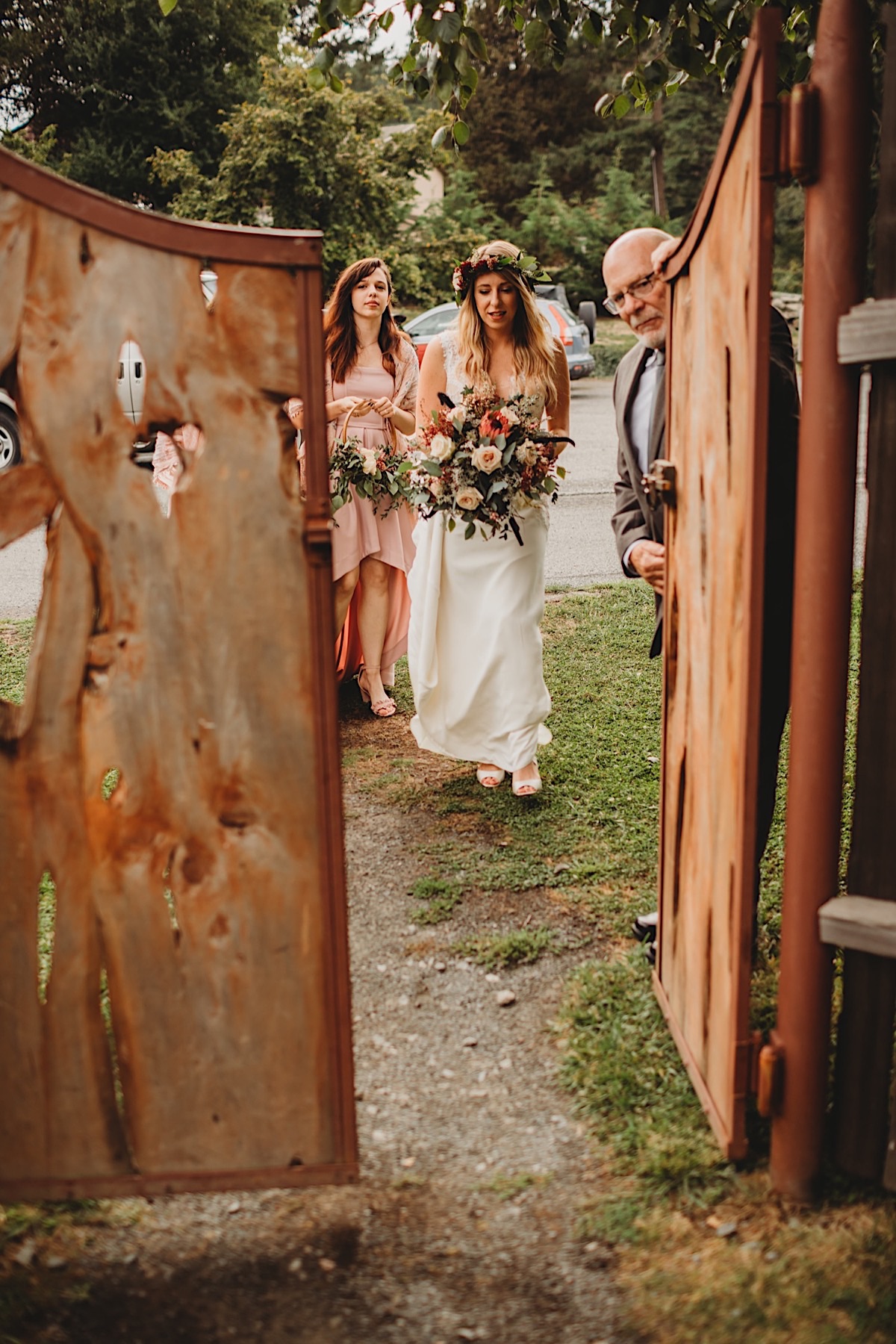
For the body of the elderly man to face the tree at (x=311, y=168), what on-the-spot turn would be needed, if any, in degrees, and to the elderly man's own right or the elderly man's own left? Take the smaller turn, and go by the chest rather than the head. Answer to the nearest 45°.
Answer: approximately 135° to the elderly man's own right

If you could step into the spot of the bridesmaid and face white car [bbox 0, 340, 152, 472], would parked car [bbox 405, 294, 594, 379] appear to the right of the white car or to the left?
right

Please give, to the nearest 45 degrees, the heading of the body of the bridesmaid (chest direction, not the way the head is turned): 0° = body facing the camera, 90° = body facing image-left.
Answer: approximately 0°

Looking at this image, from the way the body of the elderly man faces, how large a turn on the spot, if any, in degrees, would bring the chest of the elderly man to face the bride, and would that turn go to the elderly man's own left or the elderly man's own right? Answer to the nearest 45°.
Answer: approximately 90° to the elderly man's own right

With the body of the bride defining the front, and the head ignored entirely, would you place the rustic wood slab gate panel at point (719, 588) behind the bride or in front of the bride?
in front

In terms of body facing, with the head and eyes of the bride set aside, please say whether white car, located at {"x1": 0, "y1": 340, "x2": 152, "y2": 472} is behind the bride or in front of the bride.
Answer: behind

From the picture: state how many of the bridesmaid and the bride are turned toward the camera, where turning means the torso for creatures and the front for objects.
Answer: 2

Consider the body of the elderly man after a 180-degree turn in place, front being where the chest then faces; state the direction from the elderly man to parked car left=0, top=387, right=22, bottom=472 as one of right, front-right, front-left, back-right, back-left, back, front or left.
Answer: left

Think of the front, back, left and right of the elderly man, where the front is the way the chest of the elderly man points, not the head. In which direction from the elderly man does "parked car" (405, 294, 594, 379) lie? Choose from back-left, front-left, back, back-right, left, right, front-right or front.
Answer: back-right

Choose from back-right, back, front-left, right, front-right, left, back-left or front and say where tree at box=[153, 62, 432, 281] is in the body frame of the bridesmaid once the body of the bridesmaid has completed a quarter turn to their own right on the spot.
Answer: right

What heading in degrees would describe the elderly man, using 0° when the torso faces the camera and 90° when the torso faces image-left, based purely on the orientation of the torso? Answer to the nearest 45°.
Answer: approximately 45°
